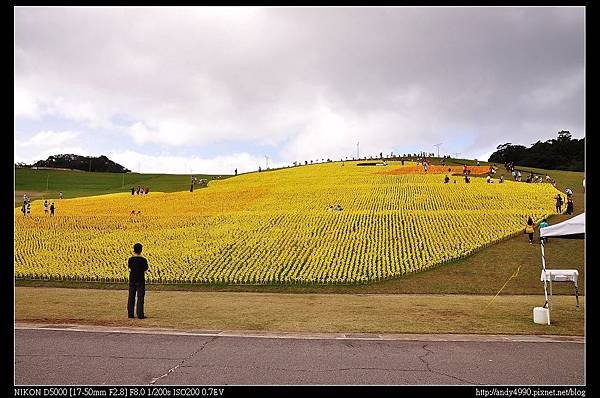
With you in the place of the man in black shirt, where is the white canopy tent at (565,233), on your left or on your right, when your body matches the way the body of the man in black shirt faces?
on your right

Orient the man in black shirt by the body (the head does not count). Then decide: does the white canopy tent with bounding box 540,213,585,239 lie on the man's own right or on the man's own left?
on the man's own right

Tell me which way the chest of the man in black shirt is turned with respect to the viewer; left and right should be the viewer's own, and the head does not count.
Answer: facing away from the viewer
